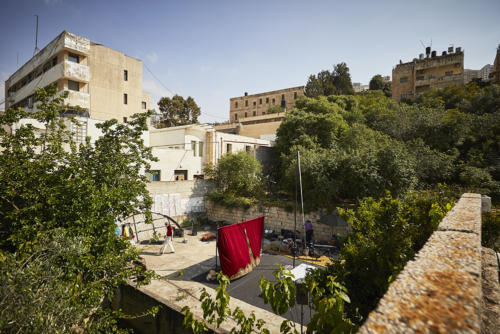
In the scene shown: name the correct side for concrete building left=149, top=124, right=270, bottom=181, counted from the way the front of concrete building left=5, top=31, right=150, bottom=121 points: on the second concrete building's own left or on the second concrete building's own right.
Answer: on the second concrete building's own left

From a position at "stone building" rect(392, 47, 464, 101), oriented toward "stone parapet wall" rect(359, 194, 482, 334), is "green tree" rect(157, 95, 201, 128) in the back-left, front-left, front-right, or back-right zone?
front-right

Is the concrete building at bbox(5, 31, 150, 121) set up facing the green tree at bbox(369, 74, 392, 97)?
no

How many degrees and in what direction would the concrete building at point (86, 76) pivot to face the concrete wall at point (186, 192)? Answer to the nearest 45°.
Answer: approximately 90° to its left

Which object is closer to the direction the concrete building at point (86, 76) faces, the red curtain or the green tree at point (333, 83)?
the red curtain

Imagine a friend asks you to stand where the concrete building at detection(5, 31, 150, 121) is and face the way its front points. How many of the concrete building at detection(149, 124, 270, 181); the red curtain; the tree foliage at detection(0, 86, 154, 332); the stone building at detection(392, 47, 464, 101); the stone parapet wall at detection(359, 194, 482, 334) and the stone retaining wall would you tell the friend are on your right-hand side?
0

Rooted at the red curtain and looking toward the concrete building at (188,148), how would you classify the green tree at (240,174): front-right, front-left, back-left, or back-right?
front-right

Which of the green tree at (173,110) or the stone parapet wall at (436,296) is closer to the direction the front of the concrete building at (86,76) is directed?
the stone parapet wall

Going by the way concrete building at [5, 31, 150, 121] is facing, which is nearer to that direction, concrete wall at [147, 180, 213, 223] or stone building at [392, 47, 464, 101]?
the concrete wall

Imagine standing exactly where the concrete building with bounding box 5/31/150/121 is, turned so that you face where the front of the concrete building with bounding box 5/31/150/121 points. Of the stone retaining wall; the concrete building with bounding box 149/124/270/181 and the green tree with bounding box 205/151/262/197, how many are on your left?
3

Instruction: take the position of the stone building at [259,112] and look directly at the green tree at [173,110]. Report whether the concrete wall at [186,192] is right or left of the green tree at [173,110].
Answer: left

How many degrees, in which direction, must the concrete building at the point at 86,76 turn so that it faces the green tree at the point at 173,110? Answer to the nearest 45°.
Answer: approximately 180°

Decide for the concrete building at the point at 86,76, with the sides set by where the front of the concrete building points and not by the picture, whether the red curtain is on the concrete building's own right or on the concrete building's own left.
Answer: on the concrete building's own left

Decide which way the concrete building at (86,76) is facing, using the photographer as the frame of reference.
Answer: facing the viewer and to the left of the viewer

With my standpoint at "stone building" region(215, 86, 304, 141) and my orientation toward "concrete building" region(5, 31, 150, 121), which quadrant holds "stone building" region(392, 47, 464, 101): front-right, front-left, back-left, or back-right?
back-left

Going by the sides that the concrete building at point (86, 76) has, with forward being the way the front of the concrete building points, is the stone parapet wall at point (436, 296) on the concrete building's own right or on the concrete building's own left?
on the concrete building's own left

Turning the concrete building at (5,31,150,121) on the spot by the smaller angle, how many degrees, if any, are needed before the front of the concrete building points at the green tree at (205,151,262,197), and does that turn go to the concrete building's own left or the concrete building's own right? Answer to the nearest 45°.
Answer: approximately 90° to the concrete building's own left
